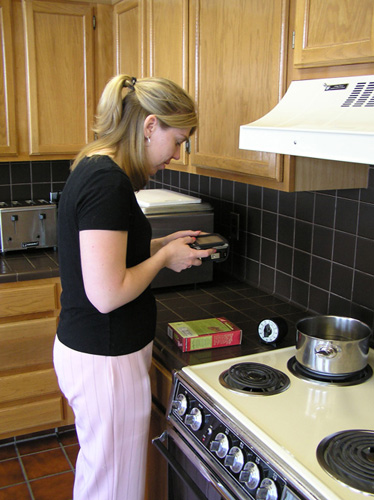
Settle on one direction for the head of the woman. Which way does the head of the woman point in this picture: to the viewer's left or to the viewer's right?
to the viewer's right

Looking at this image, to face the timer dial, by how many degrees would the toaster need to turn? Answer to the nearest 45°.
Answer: approximately 45° to its left

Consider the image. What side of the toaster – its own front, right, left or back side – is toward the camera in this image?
front

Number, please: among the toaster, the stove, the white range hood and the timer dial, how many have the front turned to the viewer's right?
0

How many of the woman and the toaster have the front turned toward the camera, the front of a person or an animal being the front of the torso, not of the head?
1

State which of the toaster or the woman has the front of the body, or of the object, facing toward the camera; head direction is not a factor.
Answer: the toaster

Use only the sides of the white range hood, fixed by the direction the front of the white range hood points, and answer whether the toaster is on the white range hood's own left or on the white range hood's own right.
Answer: on the white range hood's own right

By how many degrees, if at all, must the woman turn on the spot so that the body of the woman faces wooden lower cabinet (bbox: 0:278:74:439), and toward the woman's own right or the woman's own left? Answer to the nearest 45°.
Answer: approximately 135° to the woman's own left

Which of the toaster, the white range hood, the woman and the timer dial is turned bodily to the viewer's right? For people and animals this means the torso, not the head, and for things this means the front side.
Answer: the woman

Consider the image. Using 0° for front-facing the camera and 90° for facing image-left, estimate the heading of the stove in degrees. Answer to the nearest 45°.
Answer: approximately 45°

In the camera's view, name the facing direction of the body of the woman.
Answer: to the viewer's right
